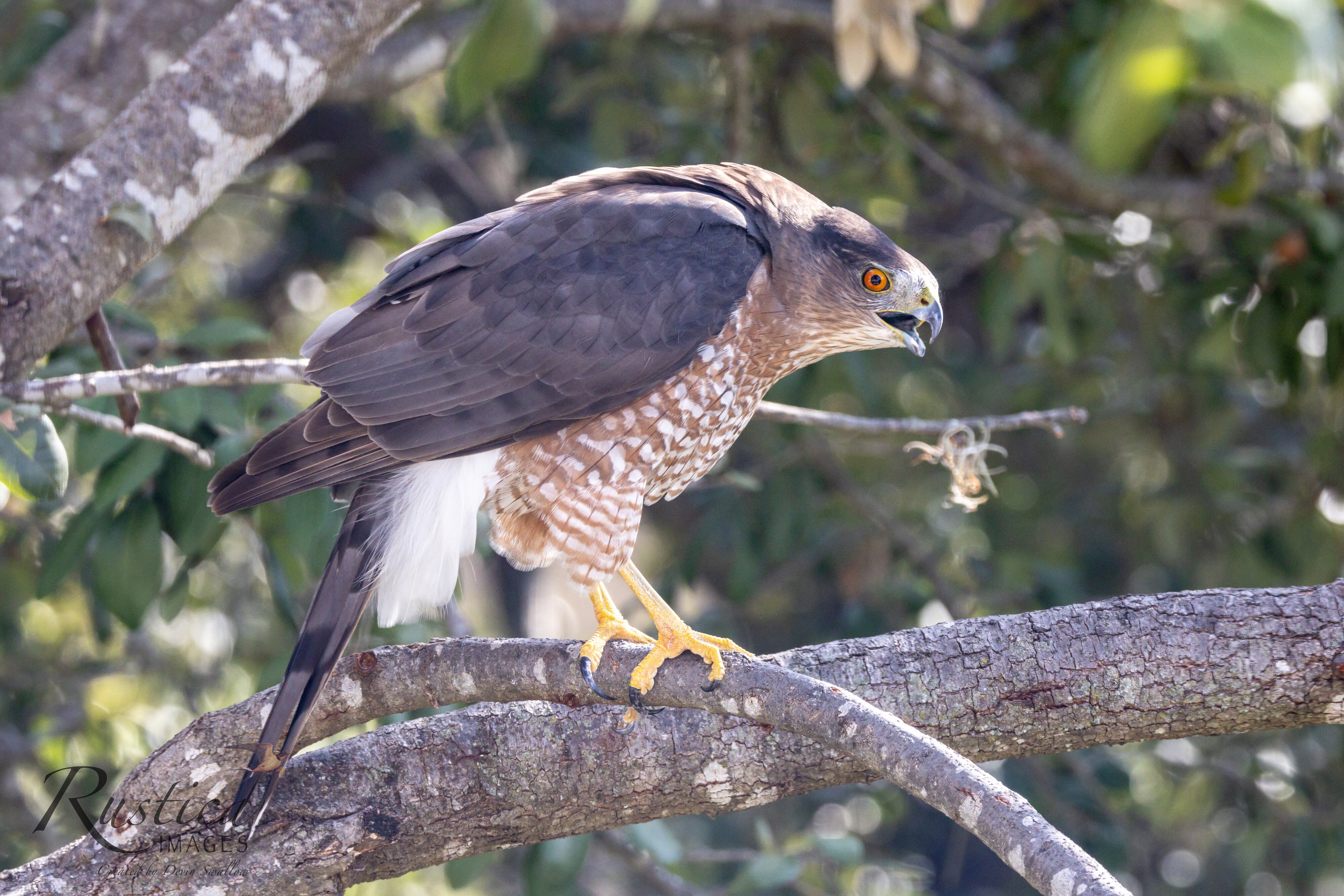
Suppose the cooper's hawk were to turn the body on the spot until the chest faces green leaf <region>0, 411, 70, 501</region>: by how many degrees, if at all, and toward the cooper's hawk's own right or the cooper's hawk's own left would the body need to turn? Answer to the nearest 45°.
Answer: approximately 180°

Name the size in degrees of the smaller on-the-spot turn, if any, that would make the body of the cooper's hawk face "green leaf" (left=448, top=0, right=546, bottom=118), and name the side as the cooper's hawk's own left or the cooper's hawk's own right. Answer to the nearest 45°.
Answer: approximately 90° to the cooper's hawk's own left

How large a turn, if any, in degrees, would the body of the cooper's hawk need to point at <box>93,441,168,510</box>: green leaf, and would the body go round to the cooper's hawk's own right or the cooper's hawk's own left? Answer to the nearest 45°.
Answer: approximately 180°

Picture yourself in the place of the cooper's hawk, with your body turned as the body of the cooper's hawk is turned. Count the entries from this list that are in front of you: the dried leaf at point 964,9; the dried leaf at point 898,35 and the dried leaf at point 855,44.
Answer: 3

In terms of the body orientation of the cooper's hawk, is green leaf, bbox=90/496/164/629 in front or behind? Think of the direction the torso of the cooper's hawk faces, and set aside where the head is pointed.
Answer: behind

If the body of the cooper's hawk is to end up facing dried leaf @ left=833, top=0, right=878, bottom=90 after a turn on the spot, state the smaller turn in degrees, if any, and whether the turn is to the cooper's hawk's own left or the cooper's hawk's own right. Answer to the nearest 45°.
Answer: approximately 90° to the cooper's hawk's own left

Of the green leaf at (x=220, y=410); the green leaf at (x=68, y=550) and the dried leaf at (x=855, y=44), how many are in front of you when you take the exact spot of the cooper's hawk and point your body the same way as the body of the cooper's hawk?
1

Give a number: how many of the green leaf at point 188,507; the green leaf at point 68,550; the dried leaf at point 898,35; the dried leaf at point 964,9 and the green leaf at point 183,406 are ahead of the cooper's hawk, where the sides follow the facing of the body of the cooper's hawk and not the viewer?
2

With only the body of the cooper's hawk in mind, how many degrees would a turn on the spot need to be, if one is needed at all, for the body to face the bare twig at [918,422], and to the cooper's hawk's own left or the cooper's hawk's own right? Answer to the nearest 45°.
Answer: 0° — it already faces it

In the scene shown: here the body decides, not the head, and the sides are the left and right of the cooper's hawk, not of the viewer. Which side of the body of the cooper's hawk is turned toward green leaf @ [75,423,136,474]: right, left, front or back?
back

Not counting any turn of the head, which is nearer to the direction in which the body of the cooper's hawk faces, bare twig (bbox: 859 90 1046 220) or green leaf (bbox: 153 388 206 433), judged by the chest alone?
the bare twig

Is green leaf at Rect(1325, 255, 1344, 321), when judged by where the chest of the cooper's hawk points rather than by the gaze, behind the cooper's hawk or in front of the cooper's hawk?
in front

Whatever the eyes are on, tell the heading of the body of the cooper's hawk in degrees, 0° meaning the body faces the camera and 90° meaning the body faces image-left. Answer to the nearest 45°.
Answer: approximately 270°

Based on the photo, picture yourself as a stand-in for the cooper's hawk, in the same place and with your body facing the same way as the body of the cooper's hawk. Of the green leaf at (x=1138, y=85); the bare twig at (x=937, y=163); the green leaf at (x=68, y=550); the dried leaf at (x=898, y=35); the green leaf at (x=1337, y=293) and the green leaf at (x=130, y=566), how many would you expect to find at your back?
2

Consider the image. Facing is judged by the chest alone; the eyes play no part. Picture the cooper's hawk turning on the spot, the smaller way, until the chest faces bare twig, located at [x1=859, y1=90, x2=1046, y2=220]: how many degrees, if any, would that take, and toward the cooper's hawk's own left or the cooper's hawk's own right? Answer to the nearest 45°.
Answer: approximately 45° to the cooper's hawk's own left

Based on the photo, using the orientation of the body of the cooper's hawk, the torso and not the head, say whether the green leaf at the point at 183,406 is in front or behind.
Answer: behind
